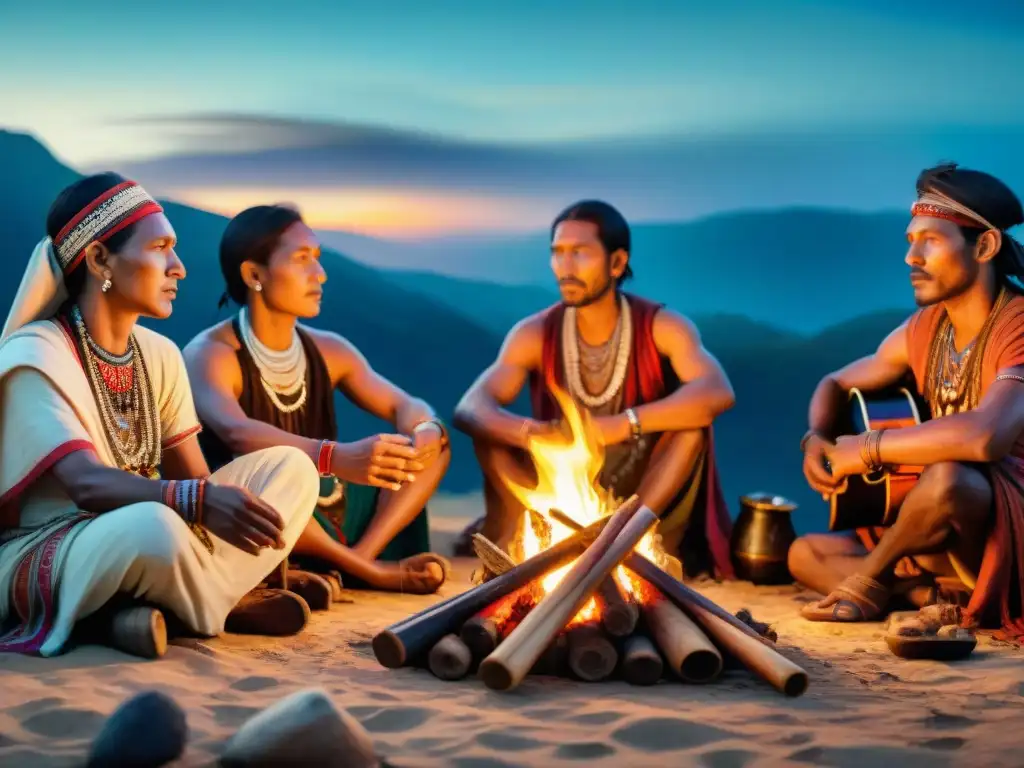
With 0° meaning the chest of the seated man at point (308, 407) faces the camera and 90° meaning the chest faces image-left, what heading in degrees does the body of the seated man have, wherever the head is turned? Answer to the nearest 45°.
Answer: approximately 315°

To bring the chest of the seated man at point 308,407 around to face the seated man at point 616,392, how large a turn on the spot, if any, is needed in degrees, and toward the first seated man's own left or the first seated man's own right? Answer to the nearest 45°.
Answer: approximately 45° to the first seated man's own left

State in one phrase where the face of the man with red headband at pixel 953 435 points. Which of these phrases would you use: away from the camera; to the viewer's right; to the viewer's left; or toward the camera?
to the viewer's left

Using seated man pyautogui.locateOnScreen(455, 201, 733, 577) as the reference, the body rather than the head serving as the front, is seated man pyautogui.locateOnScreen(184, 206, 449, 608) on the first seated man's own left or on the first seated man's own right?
on the first seated man's own right

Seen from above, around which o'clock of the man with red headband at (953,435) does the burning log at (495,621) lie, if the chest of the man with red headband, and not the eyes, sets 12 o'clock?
The burning log is roughly at 12 o'clock from the man with red headband.

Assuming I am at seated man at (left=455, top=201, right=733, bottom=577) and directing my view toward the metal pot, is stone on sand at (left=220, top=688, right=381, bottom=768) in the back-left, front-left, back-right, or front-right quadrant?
back-right

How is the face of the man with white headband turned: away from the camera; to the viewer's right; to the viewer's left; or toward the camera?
to the viewer's right

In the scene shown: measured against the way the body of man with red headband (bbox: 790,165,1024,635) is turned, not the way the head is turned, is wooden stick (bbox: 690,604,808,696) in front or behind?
in front

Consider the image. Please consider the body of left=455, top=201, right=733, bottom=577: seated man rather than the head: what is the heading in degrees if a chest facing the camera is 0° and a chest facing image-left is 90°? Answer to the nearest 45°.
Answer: approximately 0°

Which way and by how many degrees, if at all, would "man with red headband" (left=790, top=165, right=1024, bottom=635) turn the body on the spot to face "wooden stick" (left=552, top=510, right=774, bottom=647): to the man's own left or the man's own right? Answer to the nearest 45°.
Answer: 0° — they already face it

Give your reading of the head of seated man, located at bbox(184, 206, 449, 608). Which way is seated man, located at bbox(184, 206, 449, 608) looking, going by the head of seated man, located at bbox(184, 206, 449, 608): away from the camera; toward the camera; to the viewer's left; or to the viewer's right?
to the viewer's right

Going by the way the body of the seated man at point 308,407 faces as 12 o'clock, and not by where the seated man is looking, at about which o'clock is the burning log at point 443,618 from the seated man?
The burning log is roughly at 1 o'clock from the seated man.
